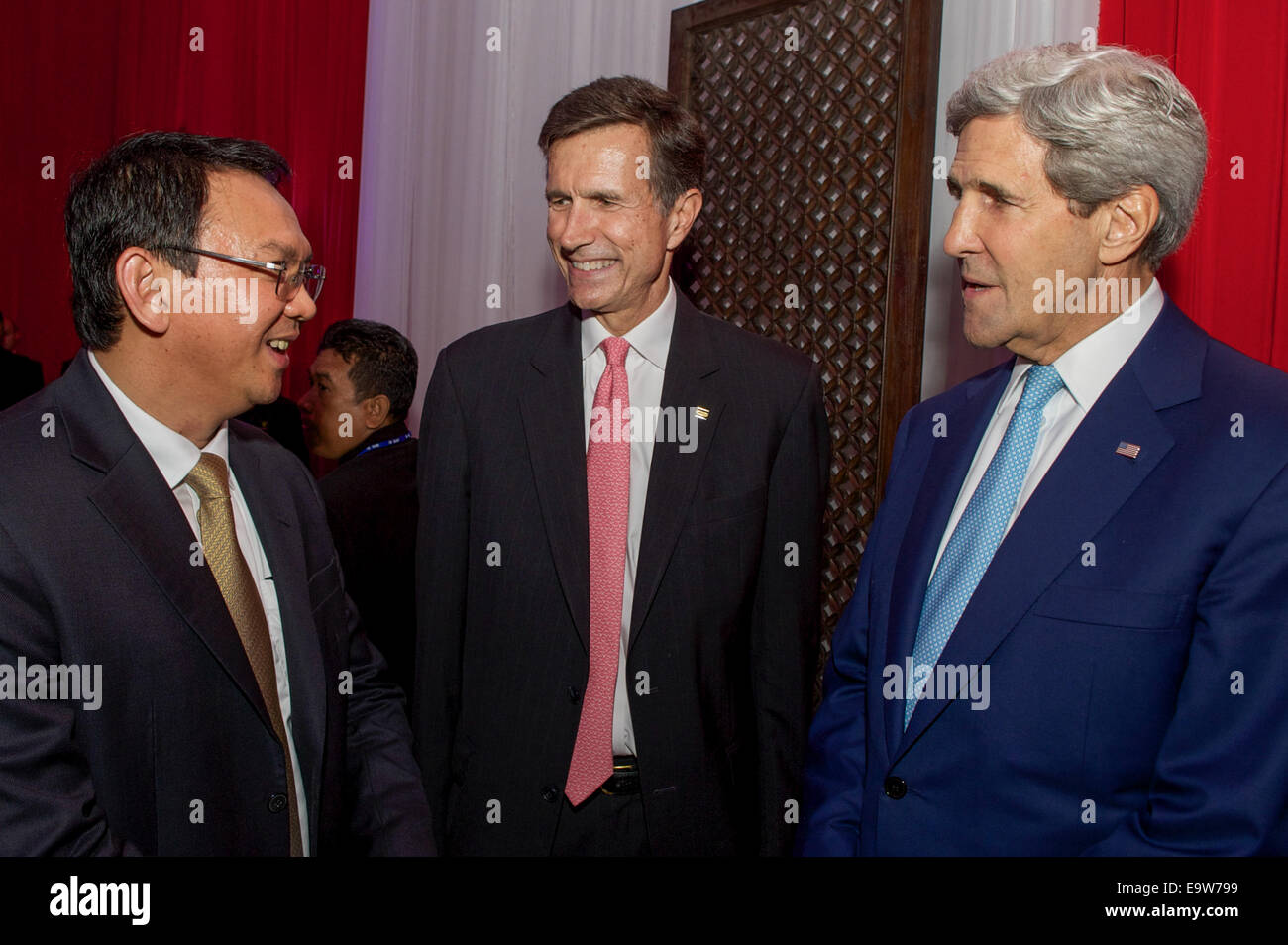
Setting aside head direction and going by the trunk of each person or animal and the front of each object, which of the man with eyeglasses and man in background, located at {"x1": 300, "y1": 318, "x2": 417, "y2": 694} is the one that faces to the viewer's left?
the man in background

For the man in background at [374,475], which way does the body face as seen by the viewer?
to the viewer's left

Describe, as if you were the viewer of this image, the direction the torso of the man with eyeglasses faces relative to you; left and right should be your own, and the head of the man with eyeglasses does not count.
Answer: facing the viewer and to the right of the viewer

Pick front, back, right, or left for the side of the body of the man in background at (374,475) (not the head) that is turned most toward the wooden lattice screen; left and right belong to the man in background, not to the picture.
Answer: back

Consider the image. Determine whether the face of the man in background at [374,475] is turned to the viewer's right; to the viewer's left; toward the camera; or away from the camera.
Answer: to the viewer's left

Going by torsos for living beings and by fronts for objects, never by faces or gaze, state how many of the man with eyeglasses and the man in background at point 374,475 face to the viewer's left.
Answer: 1

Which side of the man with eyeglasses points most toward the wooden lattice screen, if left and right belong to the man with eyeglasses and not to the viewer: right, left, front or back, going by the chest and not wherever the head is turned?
left

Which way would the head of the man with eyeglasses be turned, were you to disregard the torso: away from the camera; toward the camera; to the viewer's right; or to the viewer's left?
to the viewer's right

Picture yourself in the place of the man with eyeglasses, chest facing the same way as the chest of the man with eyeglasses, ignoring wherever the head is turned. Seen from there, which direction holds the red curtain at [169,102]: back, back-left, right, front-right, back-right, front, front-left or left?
back-left
